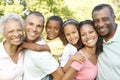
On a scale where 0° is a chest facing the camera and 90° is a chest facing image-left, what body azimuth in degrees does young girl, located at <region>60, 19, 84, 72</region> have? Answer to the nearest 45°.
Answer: approximately 315°

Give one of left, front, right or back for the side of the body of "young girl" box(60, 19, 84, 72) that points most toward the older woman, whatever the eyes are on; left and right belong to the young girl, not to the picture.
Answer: right
